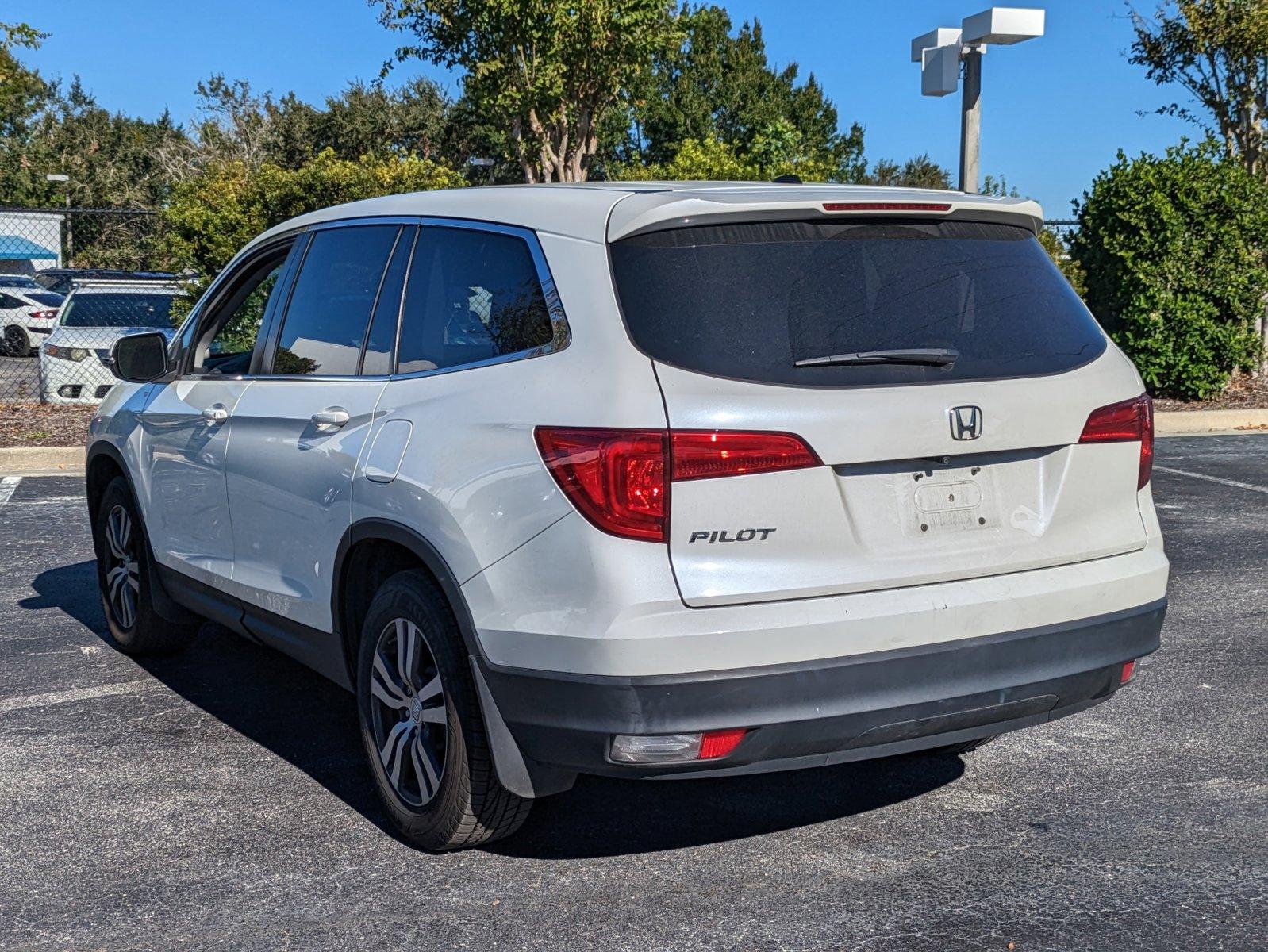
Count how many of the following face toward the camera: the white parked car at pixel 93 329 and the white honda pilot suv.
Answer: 1

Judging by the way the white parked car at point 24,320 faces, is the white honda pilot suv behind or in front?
behind

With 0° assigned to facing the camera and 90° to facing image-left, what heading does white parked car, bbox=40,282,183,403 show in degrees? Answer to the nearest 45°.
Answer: approximately 0°

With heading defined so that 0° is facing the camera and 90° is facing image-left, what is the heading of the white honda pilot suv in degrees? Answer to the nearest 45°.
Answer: approximately 135°

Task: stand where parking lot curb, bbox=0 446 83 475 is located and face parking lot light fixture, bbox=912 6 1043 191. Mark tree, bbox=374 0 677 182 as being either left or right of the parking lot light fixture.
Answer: left

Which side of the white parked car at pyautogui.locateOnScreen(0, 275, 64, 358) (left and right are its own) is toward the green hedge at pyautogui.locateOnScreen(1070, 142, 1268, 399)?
back

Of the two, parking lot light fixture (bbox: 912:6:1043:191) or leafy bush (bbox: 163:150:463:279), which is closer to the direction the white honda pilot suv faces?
the leafy bush

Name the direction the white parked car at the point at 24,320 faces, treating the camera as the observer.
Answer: facing away from the viewer and to the left of the viewer
